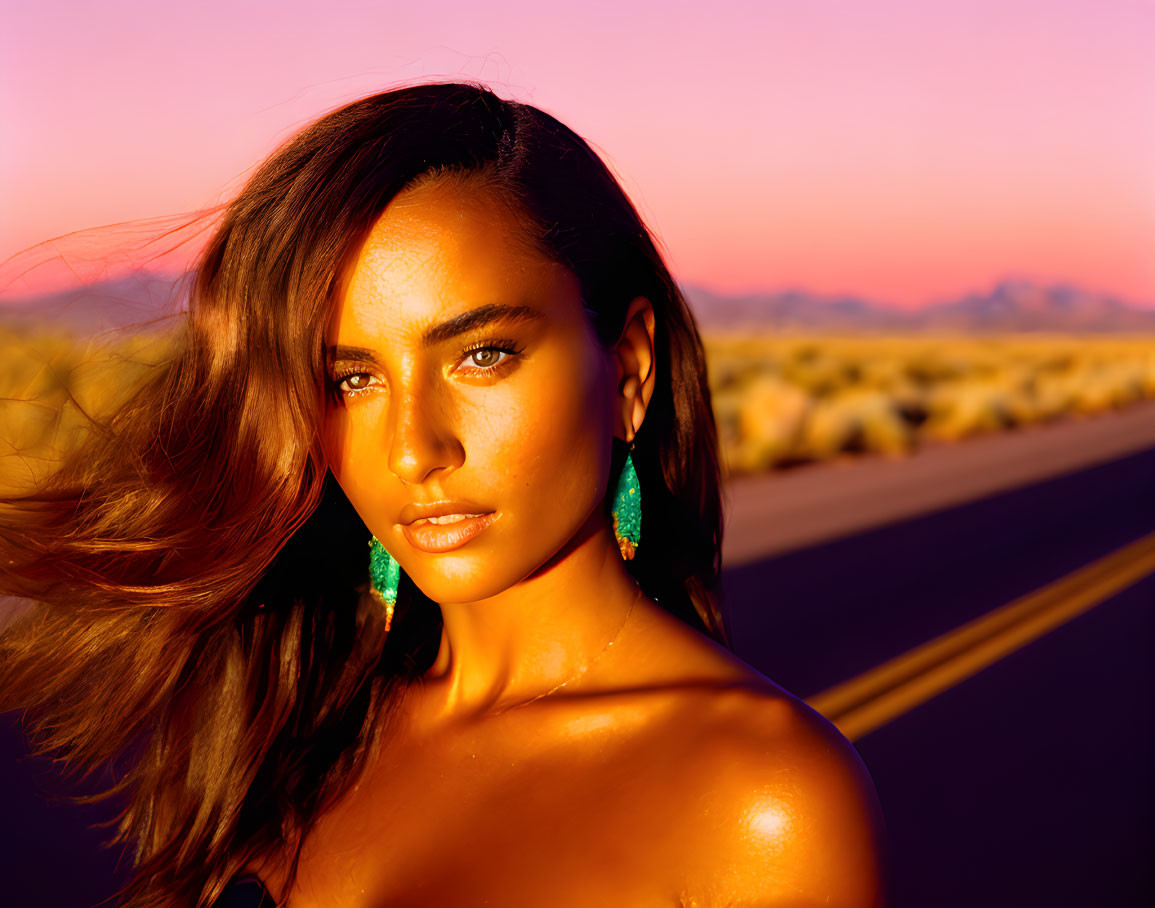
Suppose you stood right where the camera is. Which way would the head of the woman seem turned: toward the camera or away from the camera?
toward the camera

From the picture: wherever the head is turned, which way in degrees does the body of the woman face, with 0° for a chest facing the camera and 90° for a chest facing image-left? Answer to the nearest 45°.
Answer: approximately 45°
